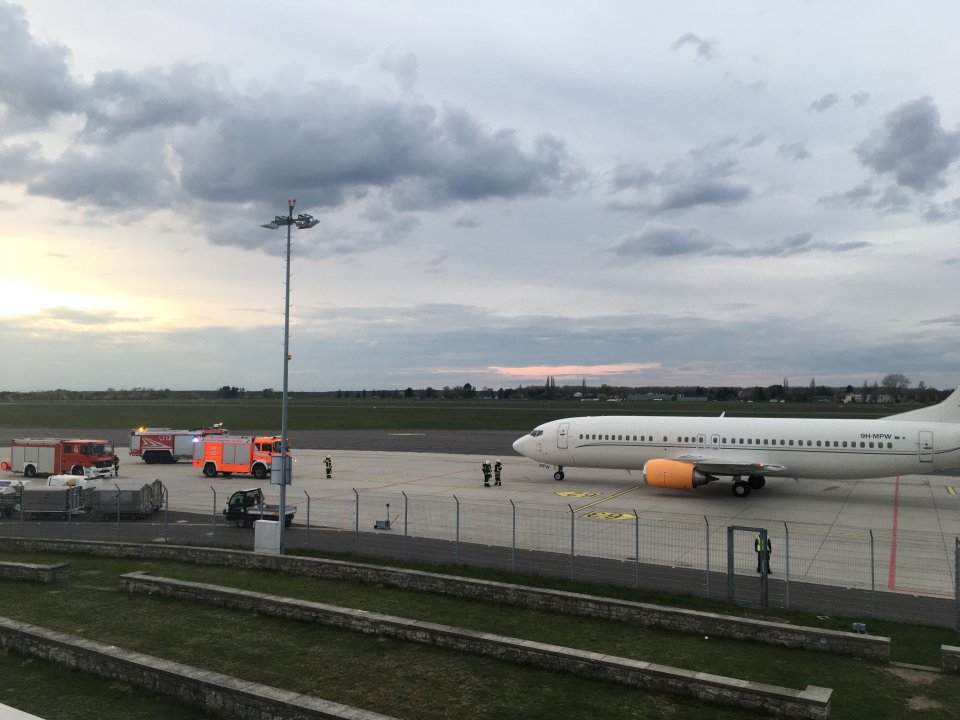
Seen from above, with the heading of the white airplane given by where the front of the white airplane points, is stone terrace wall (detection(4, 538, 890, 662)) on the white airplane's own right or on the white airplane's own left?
on the white airplane's own left

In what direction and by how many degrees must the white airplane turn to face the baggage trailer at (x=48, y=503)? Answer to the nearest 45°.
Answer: approximately 45° to its left

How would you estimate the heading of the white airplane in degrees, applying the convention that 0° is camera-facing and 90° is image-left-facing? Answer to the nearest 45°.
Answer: approximately 90°

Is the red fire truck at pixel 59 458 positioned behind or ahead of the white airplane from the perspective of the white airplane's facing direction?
ahead

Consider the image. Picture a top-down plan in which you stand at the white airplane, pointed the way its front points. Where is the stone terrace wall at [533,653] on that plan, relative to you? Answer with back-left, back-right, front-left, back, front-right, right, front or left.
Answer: left

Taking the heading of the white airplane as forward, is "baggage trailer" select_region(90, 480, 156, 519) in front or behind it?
in front

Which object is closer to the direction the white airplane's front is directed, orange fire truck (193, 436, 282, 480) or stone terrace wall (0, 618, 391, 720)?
the orange fire truck

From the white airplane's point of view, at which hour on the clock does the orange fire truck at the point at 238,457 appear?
The orange fire truck is roughly at 12 o'clock from the white airplane.

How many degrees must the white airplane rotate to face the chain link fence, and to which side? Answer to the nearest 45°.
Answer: approximately 90° to its left

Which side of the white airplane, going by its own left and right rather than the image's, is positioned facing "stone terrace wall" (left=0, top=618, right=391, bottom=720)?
left
